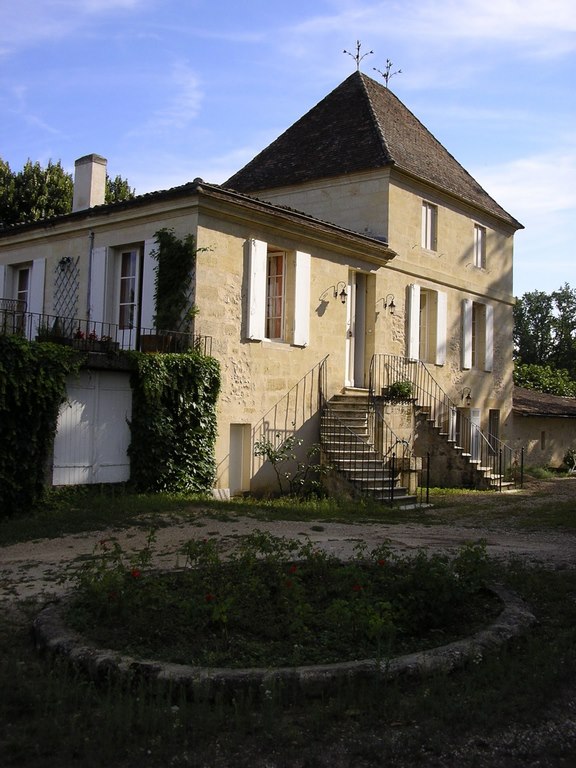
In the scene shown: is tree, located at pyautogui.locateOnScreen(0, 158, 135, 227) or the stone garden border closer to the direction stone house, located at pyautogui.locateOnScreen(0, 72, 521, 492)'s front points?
the stone garden border

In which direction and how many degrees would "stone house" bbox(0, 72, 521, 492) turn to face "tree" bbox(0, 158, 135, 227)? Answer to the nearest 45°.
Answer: approximately 180°

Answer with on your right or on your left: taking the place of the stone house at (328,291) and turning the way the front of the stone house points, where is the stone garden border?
on your right

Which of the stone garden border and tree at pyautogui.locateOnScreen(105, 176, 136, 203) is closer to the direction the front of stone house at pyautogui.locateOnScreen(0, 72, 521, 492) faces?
the stone garden border

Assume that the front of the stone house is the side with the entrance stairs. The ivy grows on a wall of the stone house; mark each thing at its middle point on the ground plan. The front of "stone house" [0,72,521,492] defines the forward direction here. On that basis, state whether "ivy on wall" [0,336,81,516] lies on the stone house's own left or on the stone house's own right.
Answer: on the stone house's own right

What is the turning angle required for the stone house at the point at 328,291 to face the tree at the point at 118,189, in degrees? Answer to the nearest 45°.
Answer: approximately 180°
